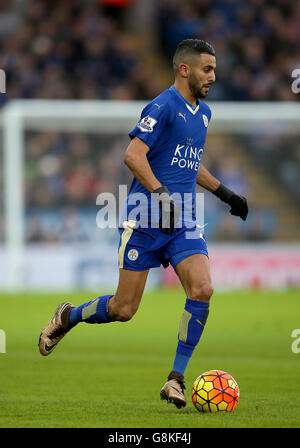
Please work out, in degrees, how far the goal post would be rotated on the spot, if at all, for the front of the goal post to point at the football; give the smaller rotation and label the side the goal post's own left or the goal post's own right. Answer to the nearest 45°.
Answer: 0° — it already faces it

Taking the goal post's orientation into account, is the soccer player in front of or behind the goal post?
in front

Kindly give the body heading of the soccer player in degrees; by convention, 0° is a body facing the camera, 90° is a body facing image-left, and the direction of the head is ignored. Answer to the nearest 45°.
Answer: approximately 315°

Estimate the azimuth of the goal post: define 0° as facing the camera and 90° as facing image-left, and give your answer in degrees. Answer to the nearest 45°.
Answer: approximately 0°

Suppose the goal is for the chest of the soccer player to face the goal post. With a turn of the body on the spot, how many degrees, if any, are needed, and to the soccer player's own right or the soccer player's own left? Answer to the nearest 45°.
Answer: approximately 135° to the soccer player's own left

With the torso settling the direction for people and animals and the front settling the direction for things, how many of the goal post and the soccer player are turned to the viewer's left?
0
